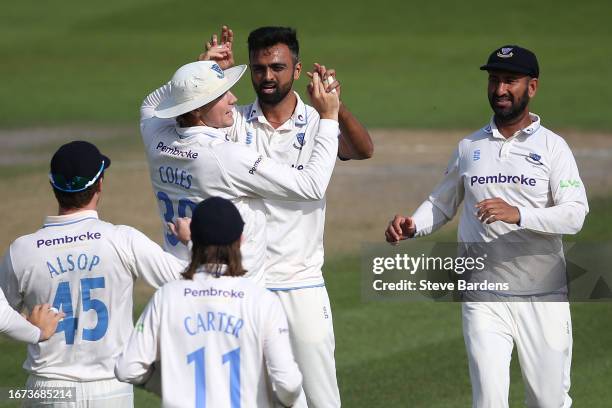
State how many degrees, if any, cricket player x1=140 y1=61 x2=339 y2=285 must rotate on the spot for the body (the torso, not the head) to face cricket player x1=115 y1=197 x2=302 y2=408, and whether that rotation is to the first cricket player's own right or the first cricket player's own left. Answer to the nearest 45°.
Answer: approximately 135° to the first cricket player's own right

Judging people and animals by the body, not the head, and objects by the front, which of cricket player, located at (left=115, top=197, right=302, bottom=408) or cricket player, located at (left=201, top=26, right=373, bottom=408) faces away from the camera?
cricket player, located at (left=115, top=197, right=302, bottom=408)

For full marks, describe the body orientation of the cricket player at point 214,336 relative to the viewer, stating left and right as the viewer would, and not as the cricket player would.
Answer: facing away from the viewer

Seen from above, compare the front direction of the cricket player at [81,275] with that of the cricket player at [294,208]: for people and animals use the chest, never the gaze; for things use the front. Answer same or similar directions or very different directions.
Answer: very different directions

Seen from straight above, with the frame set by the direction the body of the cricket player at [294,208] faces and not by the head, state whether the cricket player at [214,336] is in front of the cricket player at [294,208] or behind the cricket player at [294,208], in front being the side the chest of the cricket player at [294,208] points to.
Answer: in front

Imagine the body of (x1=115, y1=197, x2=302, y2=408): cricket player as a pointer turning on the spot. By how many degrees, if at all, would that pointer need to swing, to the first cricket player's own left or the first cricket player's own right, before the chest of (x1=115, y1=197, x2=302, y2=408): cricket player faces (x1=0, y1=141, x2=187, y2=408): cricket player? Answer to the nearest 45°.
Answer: approximately 45° to the first cricket player's own left

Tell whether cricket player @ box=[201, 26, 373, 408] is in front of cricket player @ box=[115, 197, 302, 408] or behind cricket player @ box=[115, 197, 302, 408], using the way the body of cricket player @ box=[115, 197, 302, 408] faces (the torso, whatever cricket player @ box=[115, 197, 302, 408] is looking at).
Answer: in front

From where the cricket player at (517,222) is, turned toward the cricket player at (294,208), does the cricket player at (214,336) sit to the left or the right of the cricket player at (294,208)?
left

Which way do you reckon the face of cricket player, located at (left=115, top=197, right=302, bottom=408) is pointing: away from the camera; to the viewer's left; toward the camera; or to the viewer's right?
away from the camera

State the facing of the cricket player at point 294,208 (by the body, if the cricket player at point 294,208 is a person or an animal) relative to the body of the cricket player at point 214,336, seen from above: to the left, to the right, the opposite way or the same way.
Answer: the opposite way

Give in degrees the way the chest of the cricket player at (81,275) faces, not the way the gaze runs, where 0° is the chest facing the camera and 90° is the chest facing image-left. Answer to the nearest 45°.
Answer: approximately 180°
